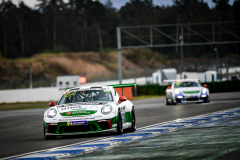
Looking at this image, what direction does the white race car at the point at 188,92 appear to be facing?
toward the camera

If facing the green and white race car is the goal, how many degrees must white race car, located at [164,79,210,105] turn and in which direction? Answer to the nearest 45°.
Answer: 0° — it already faces it
